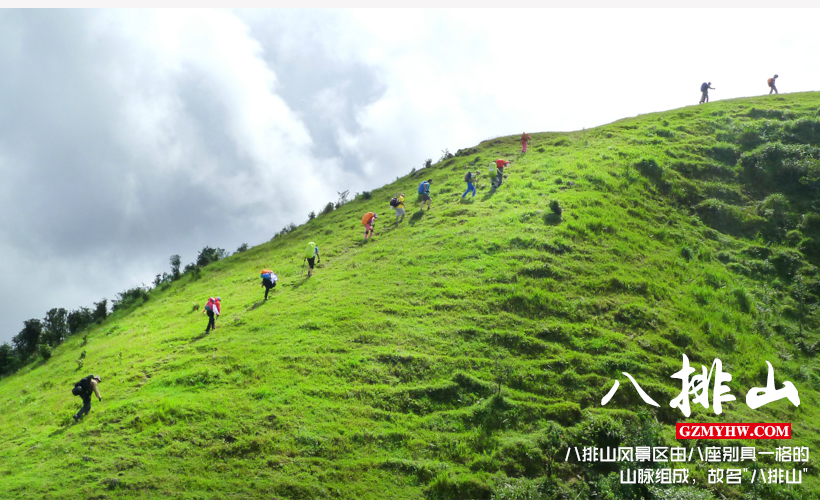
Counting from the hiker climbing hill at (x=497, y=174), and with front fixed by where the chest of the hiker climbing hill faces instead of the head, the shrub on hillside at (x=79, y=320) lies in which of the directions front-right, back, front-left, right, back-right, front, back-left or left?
back

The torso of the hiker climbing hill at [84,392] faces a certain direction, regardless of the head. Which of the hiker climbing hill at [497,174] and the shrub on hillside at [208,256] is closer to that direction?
the hiker climbing hill

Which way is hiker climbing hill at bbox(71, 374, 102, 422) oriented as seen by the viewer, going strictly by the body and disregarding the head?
to the viewer's right

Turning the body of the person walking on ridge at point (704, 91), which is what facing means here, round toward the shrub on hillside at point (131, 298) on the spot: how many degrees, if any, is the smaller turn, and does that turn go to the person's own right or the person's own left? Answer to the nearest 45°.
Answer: approximately 135° to the person's own right

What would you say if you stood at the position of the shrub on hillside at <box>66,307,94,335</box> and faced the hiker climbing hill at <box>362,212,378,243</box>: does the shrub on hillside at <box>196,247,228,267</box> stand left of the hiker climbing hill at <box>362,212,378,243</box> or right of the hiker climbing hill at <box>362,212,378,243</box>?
left

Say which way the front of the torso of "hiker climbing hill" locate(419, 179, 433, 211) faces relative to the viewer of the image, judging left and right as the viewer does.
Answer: facing away from the viewer and to the right of the viewer

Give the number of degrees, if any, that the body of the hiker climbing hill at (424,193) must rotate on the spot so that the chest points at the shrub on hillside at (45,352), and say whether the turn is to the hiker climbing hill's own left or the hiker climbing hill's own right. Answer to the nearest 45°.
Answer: approximately 135° to the hiker climbing hill's own left

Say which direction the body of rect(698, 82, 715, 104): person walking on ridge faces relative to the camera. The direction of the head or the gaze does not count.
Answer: to the viewer's right

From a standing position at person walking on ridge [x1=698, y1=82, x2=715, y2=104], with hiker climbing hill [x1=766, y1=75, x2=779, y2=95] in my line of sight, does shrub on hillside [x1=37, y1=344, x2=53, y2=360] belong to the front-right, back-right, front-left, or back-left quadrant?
back-right

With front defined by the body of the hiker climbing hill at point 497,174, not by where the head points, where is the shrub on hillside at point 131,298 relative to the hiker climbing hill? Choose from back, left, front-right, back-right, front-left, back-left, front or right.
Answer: back
